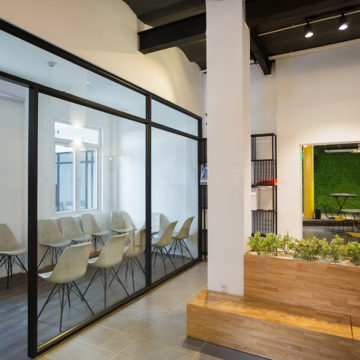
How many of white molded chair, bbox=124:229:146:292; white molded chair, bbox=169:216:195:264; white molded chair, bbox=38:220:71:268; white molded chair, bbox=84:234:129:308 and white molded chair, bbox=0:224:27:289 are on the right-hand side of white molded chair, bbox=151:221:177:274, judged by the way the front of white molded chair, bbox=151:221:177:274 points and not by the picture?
1

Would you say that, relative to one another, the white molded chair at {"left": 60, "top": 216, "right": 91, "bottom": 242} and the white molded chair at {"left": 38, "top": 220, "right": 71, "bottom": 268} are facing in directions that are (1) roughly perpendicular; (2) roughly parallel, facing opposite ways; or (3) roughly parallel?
roughly parallel

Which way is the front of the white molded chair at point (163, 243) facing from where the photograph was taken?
facing away from the viewer and to the left of the viewer

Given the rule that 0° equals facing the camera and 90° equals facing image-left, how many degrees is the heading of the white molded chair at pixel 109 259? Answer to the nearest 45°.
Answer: approximately 135°

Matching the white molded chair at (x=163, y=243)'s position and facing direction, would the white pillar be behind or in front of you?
behind

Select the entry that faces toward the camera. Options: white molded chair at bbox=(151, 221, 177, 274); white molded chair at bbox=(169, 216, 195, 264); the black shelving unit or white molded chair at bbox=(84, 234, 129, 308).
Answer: the black shelving unit

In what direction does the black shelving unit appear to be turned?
toward the camera

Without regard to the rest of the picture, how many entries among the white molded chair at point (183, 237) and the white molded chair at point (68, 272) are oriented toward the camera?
0

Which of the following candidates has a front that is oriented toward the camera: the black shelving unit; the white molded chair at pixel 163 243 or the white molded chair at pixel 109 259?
the black shelving unit
